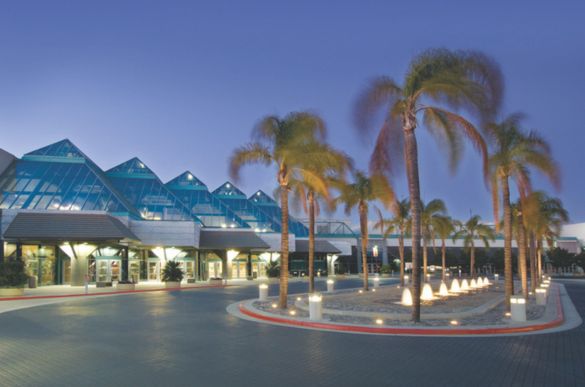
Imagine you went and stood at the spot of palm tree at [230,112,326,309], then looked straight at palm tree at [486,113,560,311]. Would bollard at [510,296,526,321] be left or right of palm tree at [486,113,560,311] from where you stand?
right

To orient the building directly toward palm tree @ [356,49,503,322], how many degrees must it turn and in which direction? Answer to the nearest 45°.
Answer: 0° — it already faces it

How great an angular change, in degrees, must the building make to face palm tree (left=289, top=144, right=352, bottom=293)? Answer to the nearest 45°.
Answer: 0° — it already faces it

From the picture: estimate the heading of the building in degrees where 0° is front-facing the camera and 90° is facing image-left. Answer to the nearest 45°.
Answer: approximately 315°

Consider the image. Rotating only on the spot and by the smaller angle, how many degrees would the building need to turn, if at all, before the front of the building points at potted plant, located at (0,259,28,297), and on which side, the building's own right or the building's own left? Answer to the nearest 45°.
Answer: approximately 45° to the building's own right
